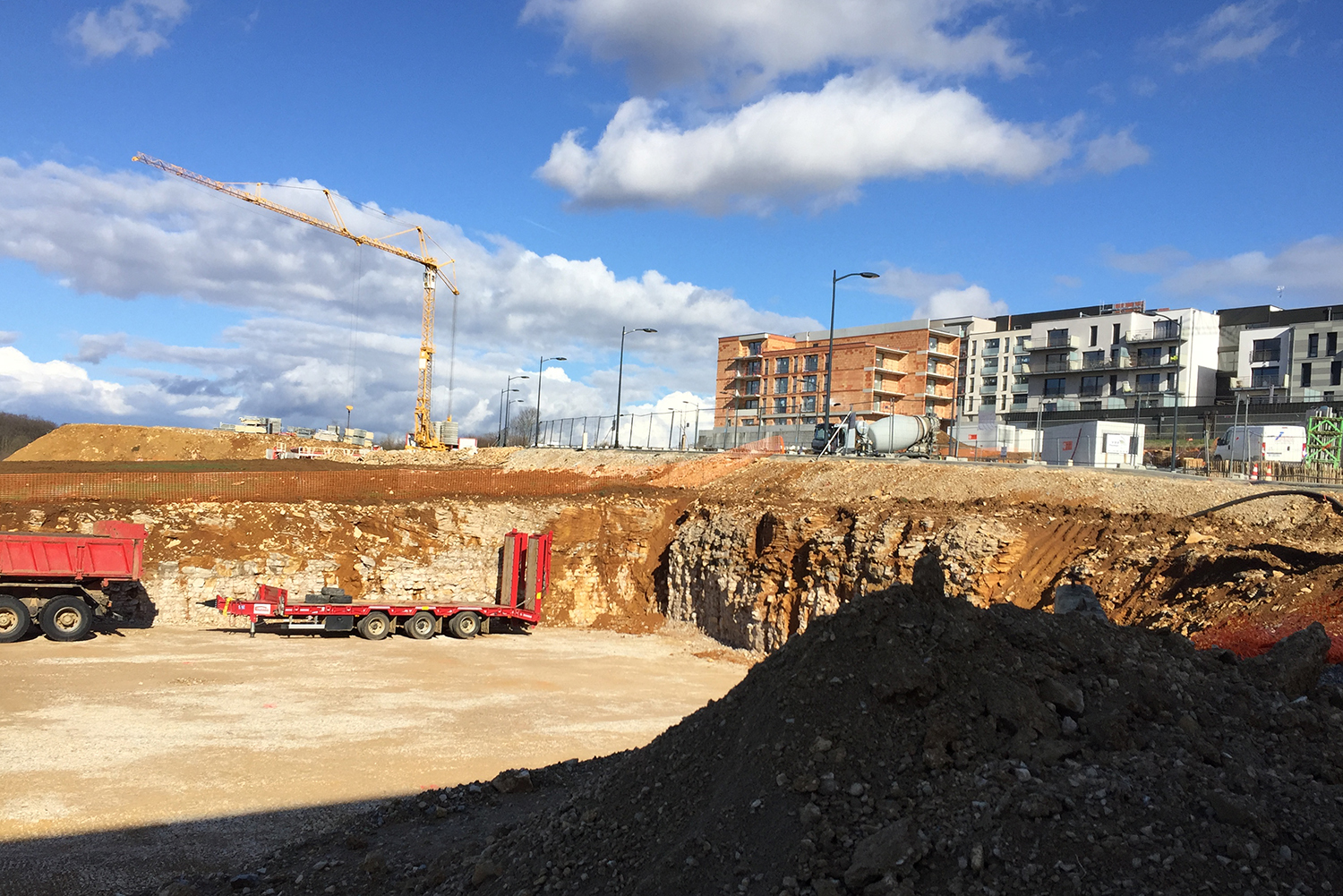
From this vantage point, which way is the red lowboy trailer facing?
to the viewer's left

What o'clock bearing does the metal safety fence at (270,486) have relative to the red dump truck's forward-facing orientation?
The metal safety fence is roughly at 4 o'clock from the red dump truck.

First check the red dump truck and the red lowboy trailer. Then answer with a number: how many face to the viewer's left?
2

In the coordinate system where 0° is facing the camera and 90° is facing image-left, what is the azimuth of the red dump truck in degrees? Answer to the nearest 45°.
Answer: approximately 90°

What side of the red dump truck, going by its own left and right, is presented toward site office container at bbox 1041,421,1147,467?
back

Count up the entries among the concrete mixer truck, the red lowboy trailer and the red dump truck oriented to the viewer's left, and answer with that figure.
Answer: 3

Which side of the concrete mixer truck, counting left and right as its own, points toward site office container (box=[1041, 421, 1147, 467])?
back

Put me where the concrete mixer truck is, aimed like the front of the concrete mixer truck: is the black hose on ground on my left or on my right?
on my left

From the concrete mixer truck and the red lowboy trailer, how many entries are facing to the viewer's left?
2

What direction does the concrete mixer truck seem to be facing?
to the viewer's left

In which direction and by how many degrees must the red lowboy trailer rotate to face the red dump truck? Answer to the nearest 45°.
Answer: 0° — it already faces it

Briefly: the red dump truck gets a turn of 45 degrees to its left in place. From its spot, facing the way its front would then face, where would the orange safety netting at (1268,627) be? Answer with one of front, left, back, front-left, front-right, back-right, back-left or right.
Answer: left
